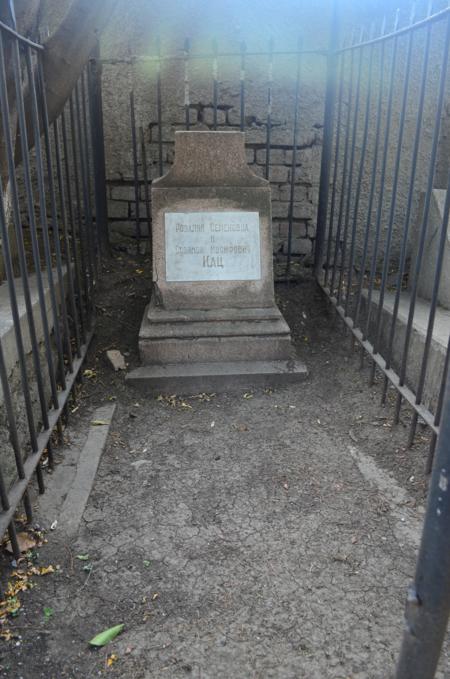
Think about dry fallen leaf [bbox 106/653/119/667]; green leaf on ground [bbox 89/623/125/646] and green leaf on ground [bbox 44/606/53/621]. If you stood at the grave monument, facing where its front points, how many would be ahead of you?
3

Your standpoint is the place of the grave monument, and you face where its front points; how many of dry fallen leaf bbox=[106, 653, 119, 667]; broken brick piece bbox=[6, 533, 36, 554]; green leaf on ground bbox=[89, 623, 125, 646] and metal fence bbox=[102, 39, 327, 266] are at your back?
1

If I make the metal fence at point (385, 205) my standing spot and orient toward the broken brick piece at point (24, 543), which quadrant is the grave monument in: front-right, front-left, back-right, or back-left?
front-right

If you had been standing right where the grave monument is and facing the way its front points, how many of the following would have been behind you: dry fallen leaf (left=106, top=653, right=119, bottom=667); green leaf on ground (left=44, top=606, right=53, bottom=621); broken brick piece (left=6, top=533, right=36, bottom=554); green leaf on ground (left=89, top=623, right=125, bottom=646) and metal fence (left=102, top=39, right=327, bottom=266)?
1

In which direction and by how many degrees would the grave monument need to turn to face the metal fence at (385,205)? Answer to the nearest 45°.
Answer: approximately 90° to its left

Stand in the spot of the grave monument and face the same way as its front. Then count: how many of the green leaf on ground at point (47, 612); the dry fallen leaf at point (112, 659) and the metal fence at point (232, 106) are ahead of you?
2

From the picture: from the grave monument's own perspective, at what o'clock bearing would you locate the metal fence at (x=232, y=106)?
The metal fence is roughly at 6 o'clock from the grave monument.

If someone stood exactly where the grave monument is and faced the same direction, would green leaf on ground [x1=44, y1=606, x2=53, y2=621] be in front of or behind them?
in front

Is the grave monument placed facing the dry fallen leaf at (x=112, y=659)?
yes

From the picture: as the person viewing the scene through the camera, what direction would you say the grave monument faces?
facing the viewer

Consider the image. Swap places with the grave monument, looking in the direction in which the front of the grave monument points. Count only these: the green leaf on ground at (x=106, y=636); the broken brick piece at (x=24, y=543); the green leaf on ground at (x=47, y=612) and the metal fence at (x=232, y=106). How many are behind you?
1

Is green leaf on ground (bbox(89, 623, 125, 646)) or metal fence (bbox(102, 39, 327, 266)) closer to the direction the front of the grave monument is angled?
the green leaf on ground

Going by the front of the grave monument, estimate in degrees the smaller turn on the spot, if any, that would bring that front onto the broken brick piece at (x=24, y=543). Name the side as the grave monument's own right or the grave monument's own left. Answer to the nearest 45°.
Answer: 0° — it already faces it

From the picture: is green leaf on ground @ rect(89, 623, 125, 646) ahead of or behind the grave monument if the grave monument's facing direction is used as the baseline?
ahead

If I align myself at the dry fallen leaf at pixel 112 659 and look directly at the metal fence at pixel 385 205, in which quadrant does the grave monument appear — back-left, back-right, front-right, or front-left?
front-left

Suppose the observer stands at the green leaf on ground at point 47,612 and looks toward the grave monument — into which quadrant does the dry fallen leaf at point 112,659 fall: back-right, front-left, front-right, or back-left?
back-right
